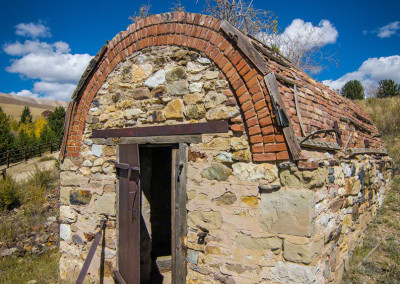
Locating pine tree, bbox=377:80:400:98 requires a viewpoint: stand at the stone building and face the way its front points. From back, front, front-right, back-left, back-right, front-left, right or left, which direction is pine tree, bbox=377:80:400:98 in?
back

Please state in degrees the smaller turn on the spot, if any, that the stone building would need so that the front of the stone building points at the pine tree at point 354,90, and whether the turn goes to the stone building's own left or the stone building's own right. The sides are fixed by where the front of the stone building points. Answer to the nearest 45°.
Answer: approximately 180°

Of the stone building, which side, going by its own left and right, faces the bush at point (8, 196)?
right

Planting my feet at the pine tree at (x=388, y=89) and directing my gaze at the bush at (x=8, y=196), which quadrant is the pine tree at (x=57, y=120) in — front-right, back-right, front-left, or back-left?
front-right

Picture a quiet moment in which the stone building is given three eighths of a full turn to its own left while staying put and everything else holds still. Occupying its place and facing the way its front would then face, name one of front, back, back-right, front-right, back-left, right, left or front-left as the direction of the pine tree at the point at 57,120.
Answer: back-left

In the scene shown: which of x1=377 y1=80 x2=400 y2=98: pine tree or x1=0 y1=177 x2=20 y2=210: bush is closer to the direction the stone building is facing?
the bush

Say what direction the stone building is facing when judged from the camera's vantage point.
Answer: facing the viewer and to the left of the viewer
